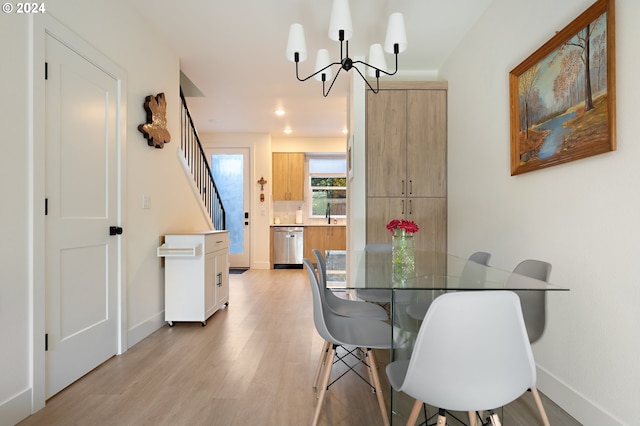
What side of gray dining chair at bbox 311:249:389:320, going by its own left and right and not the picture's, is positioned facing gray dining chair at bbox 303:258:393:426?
right

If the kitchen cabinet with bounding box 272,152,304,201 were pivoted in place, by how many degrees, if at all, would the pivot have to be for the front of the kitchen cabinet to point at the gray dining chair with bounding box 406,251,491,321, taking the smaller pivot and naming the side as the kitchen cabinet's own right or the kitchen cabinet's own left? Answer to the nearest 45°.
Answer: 0° — it already faces it

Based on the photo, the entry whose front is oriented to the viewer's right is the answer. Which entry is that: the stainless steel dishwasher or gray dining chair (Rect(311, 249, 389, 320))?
the gray dining chair

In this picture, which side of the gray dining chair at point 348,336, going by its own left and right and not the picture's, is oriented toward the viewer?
right

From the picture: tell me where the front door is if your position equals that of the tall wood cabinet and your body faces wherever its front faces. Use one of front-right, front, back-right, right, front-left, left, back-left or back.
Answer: back-right

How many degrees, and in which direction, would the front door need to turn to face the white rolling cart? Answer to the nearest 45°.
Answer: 0° — it already faces it

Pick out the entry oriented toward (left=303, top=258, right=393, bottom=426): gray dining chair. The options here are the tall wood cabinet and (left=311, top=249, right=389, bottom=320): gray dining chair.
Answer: the tall wood cabinet

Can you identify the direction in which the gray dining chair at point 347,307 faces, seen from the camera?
facing to the right of the viewer

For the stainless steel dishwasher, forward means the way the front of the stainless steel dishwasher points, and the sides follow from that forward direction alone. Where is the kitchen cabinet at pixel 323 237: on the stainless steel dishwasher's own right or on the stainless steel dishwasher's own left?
on the stainless steel dishwasher's own left

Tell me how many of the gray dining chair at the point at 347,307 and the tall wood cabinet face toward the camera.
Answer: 1
